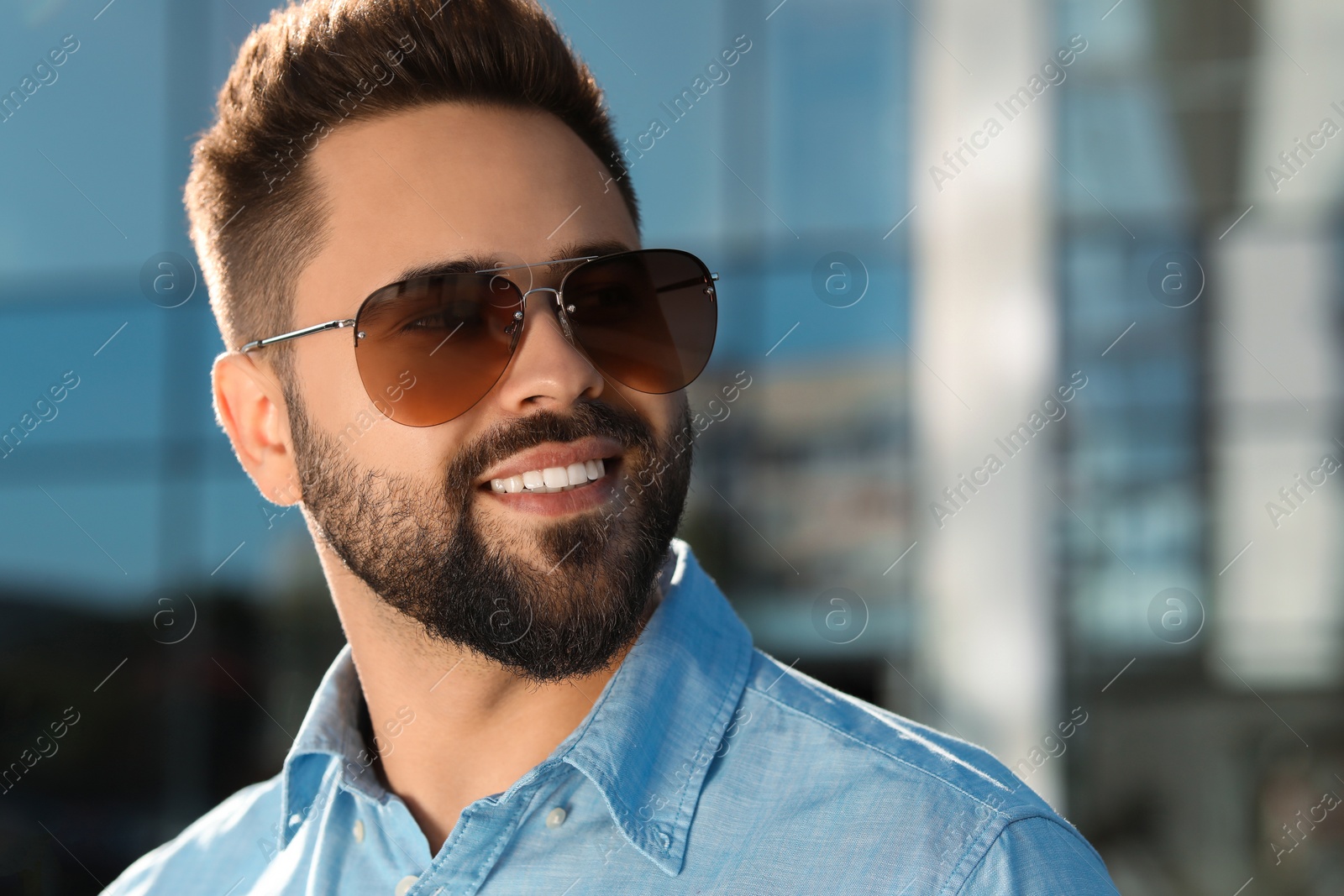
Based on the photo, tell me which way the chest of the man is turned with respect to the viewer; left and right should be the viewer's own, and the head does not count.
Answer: facing the viewer and to the left of the viewer

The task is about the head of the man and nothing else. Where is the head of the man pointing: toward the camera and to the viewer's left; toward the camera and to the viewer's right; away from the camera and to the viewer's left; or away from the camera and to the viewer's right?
toward the camera and to the viewer's right
